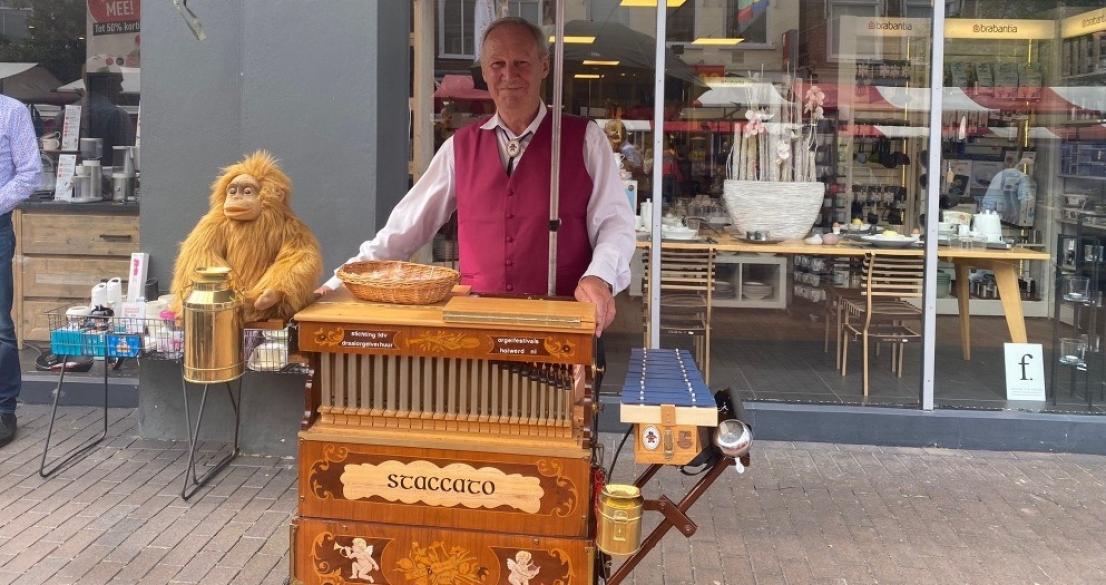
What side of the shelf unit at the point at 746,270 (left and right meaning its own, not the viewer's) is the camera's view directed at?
front

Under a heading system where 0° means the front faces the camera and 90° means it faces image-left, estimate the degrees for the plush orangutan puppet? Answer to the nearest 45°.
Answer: approximately 45°

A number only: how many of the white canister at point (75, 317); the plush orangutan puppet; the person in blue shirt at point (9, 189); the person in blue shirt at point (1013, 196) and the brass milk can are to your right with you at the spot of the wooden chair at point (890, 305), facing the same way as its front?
1

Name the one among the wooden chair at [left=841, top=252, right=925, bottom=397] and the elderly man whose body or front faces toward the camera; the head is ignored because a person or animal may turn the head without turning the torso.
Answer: the elderly man

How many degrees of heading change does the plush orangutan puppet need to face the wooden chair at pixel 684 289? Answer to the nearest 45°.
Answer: approximately 180°

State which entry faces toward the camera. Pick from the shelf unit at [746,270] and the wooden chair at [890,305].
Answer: the shelf unit

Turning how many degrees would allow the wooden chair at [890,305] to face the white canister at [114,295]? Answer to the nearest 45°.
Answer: approximately 90° to its left

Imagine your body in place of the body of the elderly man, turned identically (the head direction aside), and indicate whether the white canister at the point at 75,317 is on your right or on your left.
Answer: on your right

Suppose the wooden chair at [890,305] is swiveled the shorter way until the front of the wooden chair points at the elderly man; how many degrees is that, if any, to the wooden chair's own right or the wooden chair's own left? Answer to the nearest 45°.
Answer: approximately 135° to the wooden chair's own left

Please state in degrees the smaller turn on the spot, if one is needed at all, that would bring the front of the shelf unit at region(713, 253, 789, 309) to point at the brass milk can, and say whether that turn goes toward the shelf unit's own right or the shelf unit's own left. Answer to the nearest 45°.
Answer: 0° — it already faces it

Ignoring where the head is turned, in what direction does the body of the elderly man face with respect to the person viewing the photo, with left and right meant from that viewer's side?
facing the viewer

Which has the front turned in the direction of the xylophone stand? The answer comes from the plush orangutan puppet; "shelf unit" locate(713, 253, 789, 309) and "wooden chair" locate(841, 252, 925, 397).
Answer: the shelf unit

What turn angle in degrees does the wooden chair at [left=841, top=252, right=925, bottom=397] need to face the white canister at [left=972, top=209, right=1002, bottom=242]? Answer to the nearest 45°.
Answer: approximately 90° to its right

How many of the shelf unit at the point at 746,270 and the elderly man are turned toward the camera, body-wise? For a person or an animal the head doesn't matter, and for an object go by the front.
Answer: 2

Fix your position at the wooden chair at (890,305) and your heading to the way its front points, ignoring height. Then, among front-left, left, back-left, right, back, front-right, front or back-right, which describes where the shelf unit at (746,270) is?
front-left

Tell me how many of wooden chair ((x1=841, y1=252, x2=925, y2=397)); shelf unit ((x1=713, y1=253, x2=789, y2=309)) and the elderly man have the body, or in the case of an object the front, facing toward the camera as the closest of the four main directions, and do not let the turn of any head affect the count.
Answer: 2

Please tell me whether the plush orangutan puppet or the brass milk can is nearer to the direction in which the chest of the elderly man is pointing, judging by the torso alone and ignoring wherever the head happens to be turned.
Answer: the brass milk can

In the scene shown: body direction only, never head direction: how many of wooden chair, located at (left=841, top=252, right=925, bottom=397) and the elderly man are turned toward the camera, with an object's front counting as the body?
1
